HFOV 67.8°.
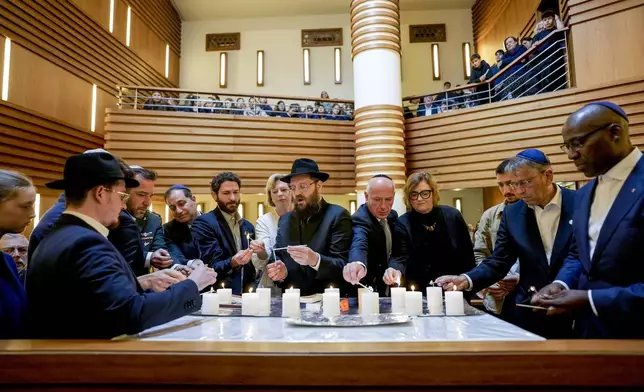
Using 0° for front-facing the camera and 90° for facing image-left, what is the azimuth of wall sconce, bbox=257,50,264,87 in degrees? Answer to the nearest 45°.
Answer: approximately 0°

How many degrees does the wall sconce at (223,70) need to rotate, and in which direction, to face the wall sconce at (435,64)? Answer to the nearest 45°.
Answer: approximately 90° to its left

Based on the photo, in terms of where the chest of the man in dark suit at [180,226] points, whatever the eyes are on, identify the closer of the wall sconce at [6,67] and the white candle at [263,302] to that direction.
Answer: the white candle

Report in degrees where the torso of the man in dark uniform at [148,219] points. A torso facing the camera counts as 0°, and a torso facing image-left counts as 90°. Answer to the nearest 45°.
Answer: approximately 315°

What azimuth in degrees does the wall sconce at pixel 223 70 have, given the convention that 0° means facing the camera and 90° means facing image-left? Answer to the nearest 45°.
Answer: approximately 0°

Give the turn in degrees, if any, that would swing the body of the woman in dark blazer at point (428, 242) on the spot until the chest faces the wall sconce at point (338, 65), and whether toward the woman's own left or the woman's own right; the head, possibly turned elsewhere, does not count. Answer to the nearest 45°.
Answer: approximately 180°

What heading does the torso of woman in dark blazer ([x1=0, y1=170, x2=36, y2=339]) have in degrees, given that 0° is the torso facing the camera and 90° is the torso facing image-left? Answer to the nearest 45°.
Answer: approximately 270°
